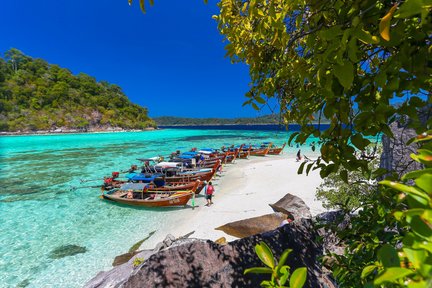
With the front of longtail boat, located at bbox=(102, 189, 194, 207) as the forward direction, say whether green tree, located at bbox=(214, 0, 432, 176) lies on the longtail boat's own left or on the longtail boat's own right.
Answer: on the longtail boat's own right

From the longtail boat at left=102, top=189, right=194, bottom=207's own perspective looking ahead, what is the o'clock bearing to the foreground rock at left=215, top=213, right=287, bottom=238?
The foreground rock is roughly at 2 o'clock from the longtail boat.

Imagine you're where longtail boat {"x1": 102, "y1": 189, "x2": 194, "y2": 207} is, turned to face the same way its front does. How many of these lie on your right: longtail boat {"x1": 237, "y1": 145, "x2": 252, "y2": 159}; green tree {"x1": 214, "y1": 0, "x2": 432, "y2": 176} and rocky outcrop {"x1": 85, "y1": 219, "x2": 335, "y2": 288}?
2

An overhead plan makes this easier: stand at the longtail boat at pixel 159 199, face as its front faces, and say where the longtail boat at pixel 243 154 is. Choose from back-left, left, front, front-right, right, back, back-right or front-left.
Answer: front-left

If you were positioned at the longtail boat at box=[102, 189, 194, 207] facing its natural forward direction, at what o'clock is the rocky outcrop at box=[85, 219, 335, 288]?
The rocky outcrop is roughly at 3 o'clock from the longtail boat.
